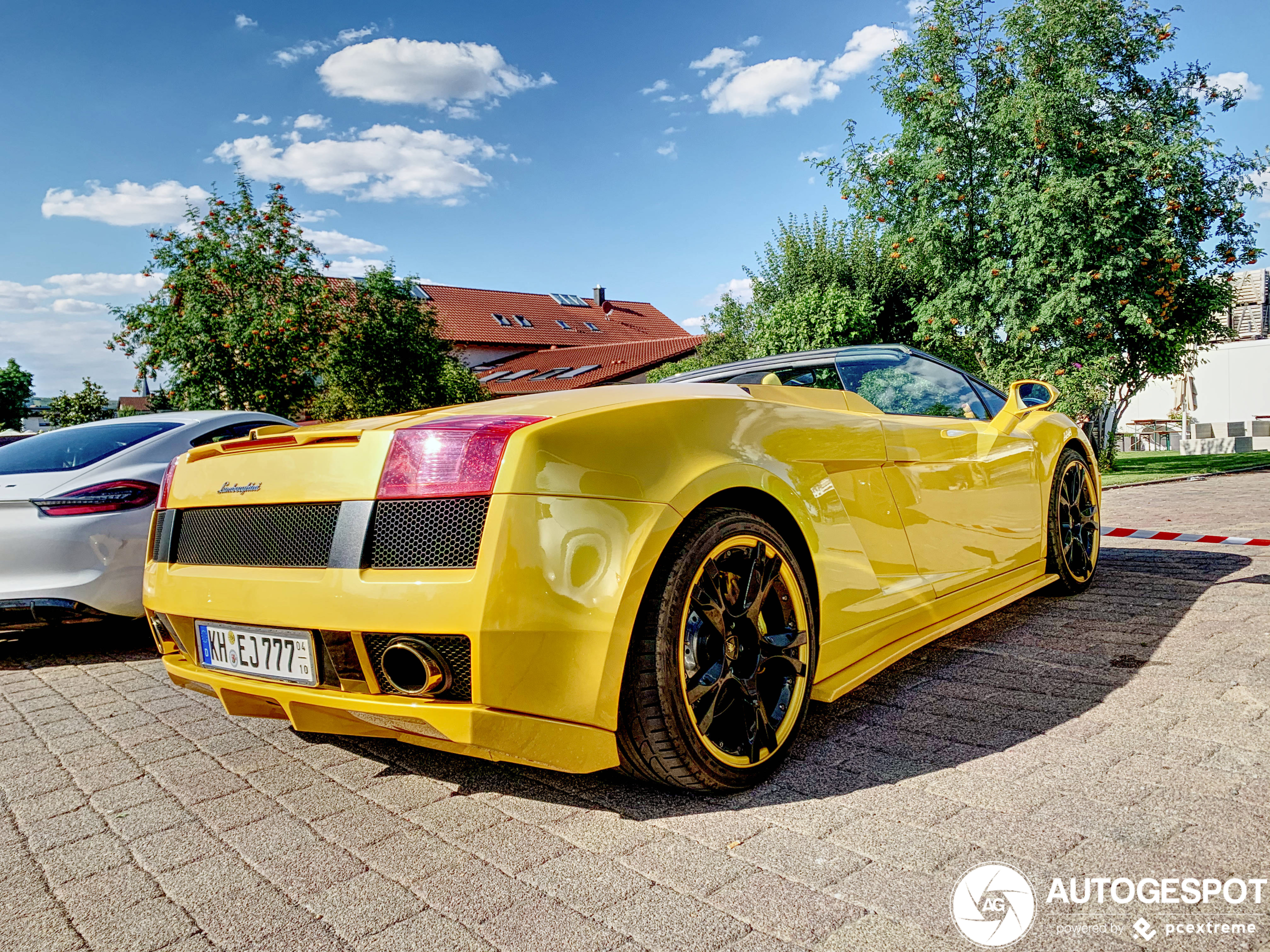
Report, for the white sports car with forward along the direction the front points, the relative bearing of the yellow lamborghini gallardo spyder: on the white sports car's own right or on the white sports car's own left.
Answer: on the white sports car's own right

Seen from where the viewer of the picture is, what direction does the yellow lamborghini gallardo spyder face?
facing away from the viewer and to the right of the viewer

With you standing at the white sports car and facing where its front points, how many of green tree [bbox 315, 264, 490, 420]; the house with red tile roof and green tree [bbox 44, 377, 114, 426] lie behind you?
0

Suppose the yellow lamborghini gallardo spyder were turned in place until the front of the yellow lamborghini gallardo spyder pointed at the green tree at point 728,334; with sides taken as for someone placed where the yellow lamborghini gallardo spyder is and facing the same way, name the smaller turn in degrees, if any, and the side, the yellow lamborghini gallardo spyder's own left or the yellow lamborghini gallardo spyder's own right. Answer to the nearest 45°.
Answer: approximately 45° to the yellow lamborghini gallardo spyder's own left

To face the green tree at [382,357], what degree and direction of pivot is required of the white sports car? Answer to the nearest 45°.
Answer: approximately 45° to its left

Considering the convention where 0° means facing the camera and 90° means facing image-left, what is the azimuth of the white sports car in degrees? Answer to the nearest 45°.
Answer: approximately 225°

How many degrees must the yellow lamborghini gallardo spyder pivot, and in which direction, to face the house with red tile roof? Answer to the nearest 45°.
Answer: approximately 45° to its left

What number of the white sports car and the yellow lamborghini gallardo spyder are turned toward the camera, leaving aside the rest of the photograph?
0

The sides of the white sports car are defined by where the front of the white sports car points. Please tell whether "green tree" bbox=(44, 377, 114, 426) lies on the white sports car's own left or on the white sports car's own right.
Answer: on the white sports car's own left
